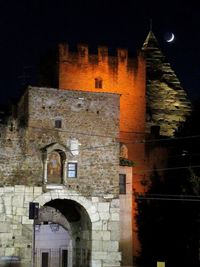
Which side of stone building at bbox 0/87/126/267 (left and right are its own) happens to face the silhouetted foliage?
left

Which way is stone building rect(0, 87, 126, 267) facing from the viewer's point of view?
toward the camera
